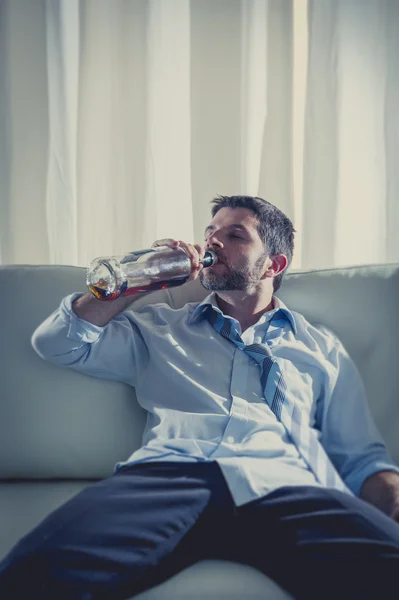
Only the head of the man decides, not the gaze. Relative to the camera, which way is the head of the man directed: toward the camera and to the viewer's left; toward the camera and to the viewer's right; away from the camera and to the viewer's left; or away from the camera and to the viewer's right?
toward the camera and to the viewer's left

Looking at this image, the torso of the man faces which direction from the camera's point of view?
toward the camera

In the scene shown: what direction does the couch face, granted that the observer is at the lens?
facing the viewer
